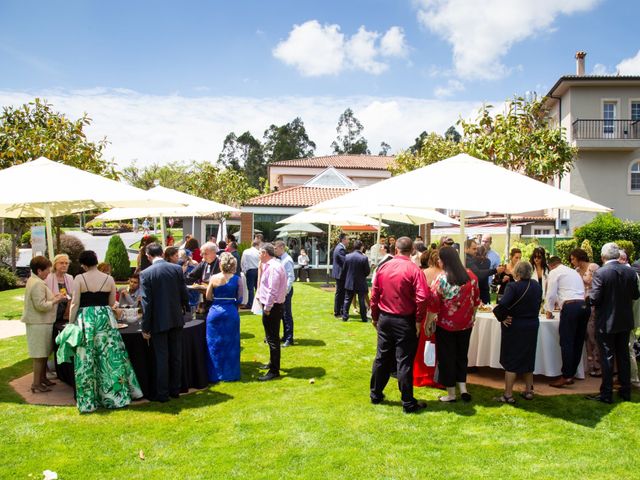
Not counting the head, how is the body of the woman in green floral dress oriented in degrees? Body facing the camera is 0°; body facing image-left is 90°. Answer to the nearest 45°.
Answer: approximately 180°

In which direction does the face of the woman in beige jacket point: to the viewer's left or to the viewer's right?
to the viewer's right

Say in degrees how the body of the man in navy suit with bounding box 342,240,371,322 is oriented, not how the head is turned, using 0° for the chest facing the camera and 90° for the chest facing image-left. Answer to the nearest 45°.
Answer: approximately 180°

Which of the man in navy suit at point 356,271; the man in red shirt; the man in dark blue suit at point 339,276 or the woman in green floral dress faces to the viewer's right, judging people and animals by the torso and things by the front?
the man in dark blue suit at point 339,276

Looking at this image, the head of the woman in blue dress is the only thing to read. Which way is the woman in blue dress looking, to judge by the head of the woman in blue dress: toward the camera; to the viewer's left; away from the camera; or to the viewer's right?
away from the camera

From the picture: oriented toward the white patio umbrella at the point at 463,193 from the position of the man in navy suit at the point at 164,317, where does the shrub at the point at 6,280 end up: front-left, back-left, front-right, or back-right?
back-left

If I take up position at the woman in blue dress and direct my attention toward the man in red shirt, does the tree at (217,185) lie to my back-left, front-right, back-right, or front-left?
back-left

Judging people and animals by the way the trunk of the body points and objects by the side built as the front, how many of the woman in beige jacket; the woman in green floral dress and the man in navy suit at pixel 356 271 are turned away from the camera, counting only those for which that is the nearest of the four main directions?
2

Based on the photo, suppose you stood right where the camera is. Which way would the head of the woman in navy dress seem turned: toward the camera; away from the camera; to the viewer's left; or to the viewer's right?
away from the camera
